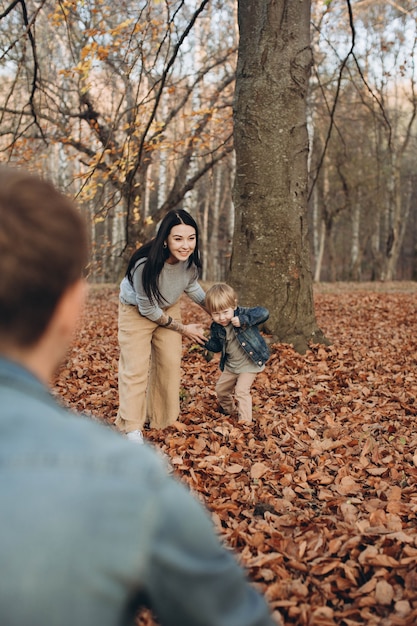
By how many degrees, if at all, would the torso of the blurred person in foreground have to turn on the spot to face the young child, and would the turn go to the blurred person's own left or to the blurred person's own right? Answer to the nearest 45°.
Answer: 0° — they already face them

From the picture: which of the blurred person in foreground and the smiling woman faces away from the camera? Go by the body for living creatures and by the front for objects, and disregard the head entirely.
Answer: the blurred person in foreground

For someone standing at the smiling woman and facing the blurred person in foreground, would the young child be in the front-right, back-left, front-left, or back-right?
back-left

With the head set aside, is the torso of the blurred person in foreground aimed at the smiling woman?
yes

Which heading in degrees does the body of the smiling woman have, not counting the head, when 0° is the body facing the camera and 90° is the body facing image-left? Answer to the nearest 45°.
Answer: approximately 315°

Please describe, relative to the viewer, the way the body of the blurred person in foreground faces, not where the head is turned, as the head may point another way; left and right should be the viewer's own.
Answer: facing away from the viewer

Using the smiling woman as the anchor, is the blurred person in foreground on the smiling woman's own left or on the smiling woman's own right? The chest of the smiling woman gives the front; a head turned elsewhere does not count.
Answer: on the smiling woman's own right

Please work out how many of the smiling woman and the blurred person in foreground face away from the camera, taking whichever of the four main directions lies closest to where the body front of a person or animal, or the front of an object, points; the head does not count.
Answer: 1

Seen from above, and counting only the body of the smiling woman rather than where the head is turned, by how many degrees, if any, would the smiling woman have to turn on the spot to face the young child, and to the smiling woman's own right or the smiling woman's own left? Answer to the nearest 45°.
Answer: approximately 45° to the smiling woman's own left

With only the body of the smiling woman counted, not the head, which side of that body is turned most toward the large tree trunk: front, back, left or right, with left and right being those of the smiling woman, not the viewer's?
left
